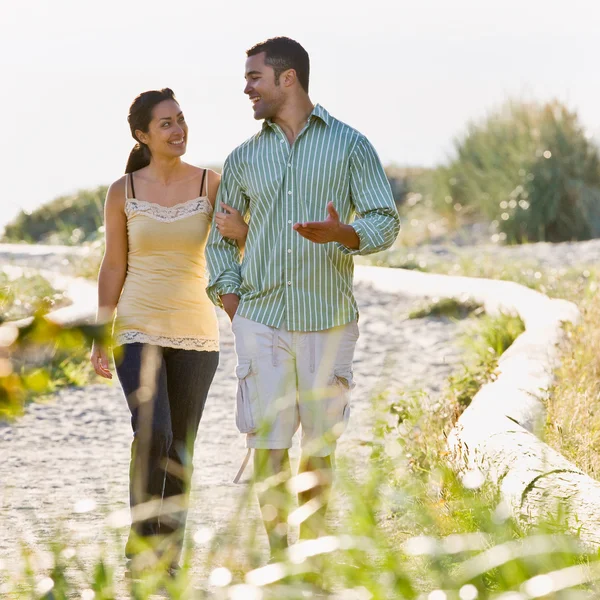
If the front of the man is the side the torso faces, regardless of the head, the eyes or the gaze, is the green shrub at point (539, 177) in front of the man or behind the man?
behind

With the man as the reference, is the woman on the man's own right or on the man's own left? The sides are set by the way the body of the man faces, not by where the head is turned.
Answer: on the man's own right

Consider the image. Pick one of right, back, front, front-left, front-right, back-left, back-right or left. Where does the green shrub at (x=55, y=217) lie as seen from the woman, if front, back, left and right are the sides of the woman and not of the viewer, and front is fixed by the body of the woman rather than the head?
back

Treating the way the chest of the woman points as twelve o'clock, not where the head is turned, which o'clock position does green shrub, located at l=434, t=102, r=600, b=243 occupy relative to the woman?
The green shrub is roughly at 7 o'clock from the woman.

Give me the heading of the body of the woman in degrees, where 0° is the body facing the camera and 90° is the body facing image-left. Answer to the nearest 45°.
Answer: approximately 0°

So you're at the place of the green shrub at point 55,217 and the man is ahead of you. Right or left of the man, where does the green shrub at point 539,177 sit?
left

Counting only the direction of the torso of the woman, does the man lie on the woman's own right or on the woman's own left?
on the woman's own left

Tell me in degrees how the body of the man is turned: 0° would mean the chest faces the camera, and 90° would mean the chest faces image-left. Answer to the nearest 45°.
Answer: approximately 0°

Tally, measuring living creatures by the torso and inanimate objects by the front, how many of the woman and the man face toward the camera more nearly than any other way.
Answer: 2
